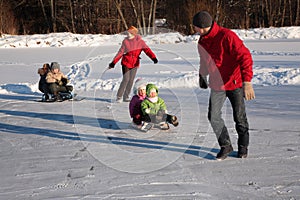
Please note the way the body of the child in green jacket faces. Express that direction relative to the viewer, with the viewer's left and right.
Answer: facing the viewer and to the right of the viewer

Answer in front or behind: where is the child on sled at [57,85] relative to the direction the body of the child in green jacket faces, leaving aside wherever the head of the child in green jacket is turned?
behind

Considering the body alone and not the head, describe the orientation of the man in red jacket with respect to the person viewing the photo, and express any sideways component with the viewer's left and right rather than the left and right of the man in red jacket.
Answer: facing the viewer and to the left of the viewer

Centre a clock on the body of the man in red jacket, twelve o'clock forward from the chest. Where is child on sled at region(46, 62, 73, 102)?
The child on sled is roughly at 3 o'clock from the man in red jacket.

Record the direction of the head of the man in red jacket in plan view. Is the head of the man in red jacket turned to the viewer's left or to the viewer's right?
to the viewer's left

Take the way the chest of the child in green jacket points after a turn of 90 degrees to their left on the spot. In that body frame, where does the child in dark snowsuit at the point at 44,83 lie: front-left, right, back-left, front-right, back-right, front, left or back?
left

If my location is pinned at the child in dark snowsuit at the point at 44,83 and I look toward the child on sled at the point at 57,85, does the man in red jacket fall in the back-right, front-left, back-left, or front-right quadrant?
front-right

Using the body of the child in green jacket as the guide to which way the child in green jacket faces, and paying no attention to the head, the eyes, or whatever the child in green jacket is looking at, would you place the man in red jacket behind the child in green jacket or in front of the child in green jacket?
in front

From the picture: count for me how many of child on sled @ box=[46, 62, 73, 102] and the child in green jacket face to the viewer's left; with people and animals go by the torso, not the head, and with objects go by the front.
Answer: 0

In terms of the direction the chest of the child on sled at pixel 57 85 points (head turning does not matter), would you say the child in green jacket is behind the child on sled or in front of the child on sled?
in front

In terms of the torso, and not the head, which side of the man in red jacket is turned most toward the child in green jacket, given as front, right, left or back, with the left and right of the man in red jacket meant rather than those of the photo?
right

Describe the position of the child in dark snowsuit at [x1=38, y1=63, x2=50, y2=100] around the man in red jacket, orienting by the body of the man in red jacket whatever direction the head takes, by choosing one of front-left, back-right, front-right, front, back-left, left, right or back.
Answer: right
